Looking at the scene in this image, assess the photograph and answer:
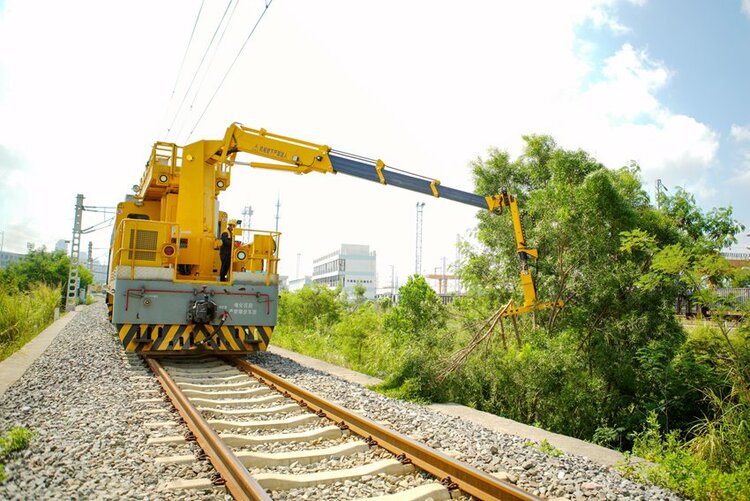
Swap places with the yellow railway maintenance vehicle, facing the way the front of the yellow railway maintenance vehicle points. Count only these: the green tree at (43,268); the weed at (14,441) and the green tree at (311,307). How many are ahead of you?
1

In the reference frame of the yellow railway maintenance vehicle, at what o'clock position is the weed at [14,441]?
The weed is roughly at 12 o'clock from the yellow railway maintenance vehicle.

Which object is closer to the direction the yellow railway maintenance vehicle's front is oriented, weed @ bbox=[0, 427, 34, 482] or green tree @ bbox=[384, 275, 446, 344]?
the weed

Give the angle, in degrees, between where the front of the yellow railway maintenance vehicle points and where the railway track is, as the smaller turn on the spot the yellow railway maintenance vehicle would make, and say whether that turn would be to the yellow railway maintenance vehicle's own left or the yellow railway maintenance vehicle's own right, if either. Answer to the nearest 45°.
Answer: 0° — it already faces it

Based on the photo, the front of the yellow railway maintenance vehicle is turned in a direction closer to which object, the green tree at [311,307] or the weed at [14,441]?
the weed

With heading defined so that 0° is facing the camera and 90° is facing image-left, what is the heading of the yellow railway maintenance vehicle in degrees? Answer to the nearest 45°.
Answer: approximately 0°

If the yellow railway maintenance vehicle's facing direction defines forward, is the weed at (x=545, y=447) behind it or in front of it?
in front

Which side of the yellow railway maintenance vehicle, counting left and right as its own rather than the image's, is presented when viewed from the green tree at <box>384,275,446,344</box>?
left

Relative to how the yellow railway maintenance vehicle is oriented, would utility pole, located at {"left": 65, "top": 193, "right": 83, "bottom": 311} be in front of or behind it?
behind

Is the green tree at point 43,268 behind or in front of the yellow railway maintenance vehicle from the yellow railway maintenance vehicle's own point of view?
behind

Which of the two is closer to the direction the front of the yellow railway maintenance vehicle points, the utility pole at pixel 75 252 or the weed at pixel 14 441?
the weed

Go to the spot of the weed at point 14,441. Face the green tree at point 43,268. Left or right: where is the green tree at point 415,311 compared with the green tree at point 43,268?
right
